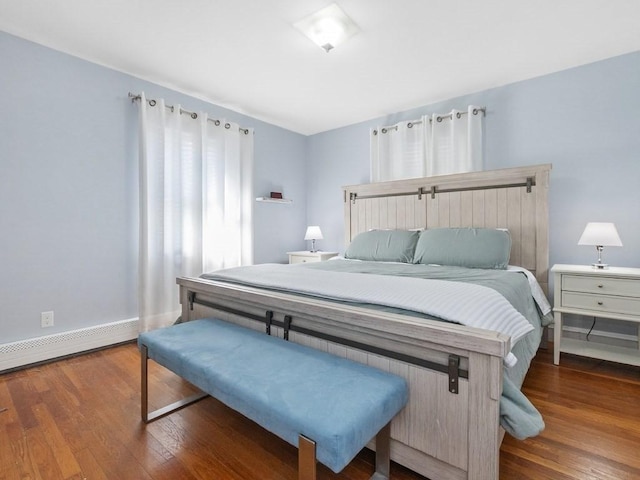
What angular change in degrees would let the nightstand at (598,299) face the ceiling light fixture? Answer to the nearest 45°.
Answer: approximately 45° to its right

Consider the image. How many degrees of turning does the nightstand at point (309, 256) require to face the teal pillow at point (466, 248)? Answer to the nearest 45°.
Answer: approximately 90° to its left

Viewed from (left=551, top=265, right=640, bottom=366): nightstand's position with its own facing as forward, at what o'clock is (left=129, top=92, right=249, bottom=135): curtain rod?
The curtain rod is roughly at 2 o'clock from the nightstand.

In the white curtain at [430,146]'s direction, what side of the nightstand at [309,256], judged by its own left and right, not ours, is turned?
left

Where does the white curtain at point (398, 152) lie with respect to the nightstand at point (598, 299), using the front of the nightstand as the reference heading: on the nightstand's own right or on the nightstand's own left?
on the nightstand's own right

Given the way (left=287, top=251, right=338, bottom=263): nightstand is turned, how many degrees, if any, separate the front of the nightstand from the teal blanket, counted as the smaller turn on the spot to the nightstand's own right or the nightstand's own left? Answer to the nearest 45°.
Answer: approximately 90° to the nightstand's own left

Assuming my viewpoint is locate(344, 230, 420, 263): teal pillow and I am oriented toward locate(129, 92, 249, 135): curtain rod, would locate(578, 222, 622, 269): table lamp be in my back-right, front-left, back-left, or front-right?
back-left

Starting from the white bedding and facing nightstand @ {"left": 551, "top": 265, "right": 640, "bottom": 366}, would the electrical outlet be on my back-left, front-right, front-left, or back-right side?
back-left

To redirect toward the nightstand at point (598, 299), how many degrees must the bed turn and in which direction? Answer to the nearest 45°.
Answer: approximately 180°

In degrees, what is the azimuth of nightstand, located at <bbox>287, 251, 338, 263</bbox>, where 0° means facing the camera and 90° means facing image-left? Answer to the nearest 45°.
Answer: approximately 45°
